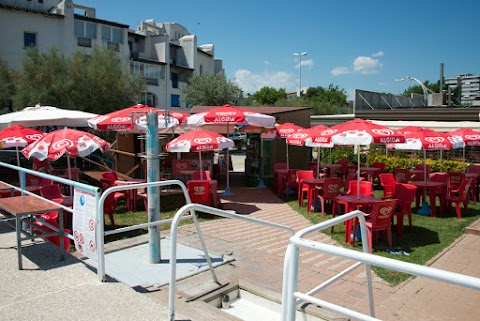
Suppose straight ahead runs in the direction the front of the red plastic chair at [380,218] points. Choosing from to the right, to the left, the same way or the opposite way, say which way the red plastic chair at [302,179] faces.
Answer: to the right

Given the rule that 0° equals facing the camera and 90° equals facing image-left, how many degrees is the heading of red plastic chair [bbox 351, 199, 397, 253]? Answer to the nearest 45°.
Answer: approximately 135°

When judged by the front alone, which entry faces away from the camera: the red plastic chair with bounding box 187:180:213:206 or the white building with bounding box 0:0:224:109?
the red plastic chair

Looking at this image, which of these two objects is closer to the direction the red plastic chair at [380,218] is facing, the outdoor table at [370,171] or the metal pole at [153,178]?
the outdoor table

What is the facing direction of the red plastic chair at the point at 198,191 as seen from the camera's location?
facing away from the viewer

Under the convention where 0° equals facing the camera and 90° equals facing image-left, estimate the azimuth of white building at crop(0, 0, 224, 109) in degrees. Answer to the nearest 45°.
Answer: approximately 315°

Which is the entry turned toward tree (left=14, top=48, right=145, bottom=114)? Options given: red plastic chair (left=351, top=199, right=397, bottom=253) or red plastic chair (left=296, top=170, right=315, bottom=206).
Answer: red plastic chair (left=351, top=199, right=397, bottom=253)

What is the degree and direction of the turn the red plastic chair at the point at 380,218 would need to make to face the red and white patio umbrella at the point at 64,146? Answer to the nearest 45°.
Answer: approximately 45° to its left

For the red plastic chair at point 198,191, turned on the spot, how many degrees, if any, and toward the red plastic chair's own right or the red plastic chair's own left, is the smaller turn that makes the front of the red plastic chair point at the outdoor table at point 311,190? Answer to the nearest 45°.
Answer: approximately 90° to the red plastic chair's own right
